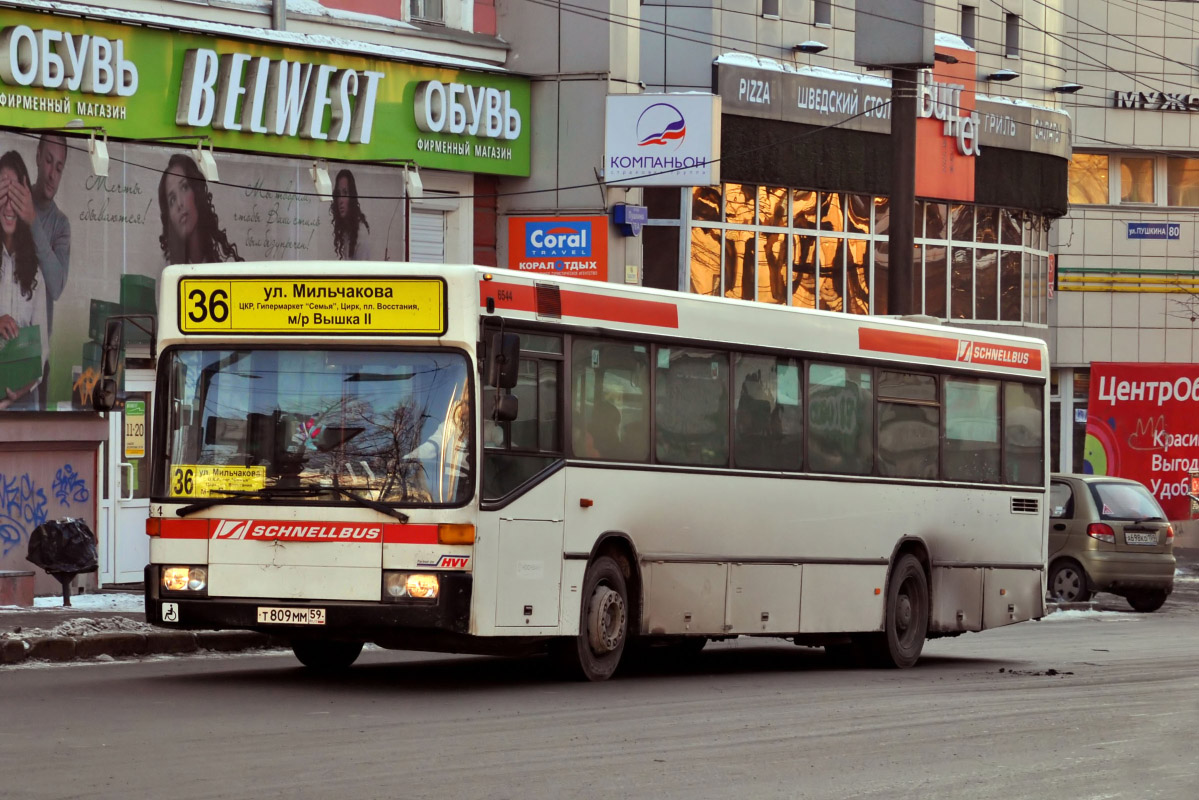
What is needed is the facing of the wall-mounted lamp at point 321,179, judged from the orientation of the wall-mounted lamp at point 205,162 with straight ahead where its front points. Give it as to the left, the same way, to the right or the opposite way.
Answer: the same way

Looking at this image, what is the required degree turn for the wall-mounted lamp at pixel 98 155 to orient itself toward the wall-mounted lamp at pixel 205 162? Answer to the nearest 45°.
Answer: approximately 90° to its right

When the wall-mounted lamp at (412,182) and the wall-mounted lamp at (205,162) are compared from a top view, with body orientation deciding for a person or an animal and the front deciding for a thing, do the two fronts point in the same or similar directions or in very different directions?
same or similar directions

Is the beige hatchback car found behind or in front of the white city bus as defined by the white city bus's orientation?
behind

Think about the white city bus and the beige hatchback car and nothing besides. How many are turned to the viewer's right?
0

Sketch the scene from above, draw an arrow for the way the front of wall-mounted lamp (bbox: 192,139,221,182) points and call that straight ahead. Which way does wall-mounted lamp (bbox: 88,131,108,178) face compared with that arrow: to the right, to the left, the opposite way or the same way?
the same way

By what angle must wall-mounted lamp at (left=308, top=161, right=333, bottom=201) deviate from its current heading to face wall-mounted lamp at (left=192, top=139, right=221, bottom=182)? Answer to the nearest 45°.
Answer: approximately 90° to its left

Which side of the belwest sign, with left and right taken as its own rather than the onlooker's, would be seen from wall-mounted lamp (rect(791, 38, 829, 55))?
left

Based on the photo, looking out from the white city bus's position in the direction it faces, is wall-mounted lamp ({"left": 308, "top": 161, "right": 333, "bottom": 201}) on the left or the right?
on its right

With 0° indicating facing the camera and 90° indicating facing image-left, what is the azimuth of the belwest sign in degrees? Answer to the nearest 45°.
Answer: approximately 315°

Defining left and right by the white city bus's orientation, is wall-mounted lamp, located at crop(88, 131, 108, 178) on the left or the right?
on its right

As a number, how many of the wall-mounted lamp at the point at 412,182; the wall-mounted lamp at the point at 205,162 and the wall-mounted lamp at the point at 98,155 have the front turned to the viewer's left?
0
